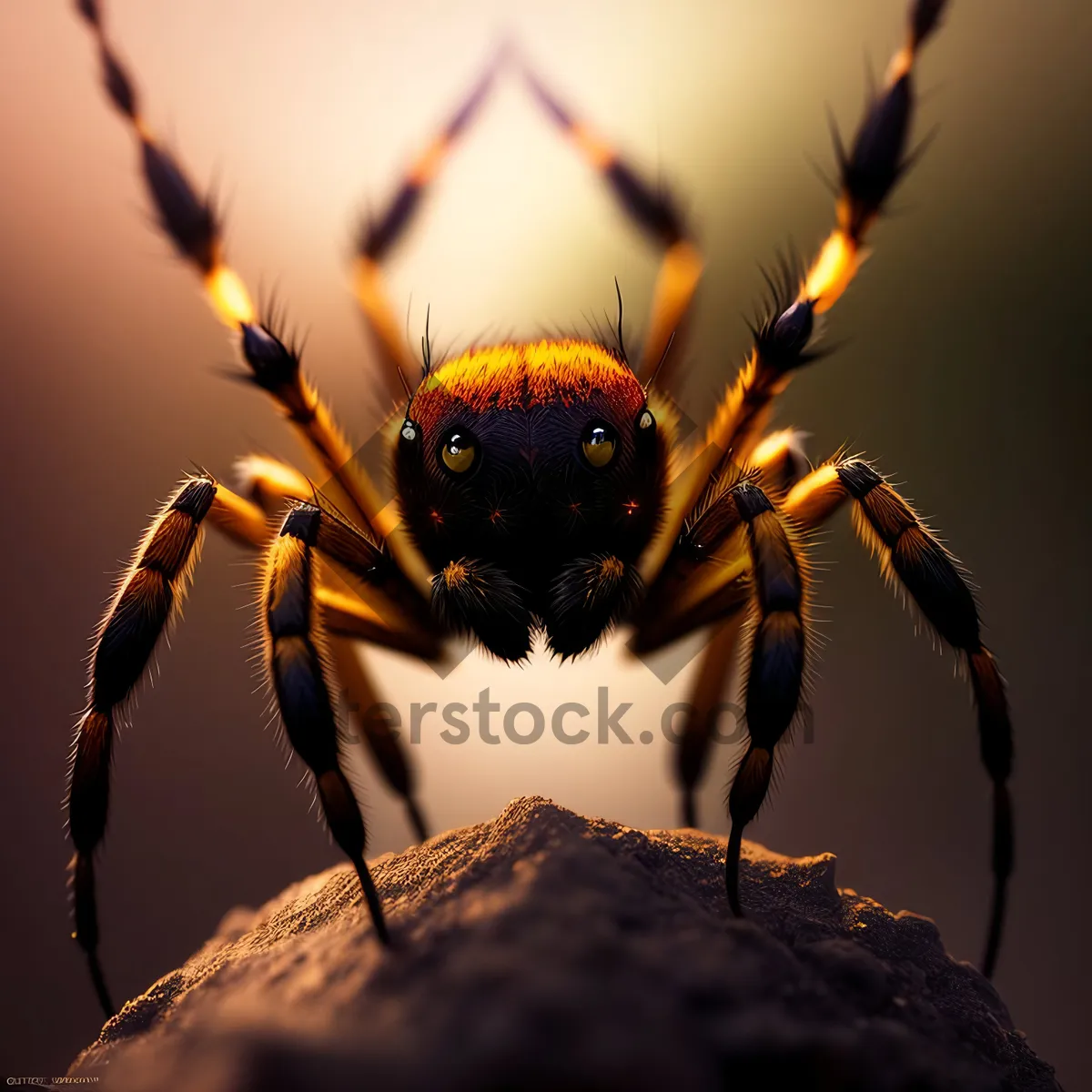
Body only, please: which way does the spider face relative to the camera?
toward the camera
